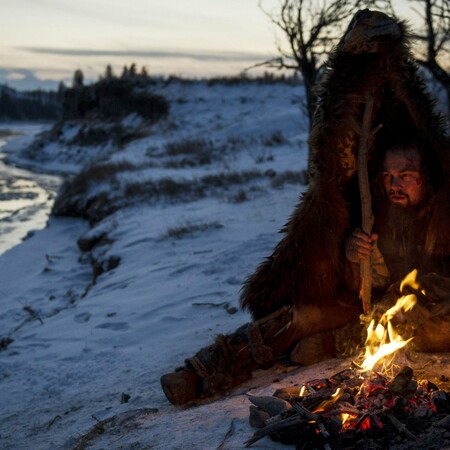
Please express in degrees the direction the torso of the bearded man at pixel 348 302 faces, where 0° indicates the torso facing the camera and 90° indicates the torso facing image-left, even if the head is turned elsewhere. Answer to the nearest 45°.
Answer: approximately 45°

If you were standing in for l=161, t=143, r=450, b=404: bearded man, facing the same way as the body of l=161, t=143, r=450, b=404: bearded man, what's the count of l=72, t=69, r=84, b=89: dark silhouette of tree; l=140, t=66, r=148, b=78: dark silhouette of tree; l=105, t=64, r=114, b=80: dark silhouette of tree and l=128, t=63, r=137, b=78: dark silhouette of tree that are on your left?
0

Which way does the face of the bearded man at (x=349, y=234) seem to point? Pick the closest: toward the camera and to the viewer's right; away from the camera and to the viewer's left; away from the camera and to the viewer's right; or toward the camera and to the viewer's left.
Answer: toward the camera and to the viewer's left

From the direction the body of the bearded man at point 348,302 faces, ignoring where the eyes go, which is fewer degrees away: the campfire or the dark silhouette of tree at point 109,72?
the campfire

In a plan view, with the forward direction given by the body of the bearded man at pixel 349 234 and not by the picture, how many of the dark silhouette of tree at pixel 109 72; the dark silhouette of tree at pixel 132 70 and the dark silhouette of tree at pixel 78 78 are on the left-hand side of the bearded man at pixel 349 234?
0

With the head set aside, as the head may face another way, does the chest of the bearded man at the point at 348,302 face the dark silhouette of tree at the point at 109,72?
no

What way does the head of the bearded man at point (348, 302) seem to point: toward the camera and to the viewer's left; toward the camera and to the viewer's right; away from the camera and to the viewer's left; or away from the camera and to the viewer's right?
toward the camera and to the viewer's left

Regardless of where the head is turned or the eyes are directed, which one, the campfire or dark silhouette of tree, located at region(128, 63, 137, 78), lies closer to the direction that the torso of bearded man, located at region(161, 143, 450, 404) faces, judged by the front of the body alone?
the campfire

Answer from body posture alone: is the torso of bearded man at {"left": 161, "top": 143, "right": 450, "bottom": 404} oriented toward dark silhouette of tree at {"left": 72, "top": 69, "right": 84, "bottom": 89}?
no
